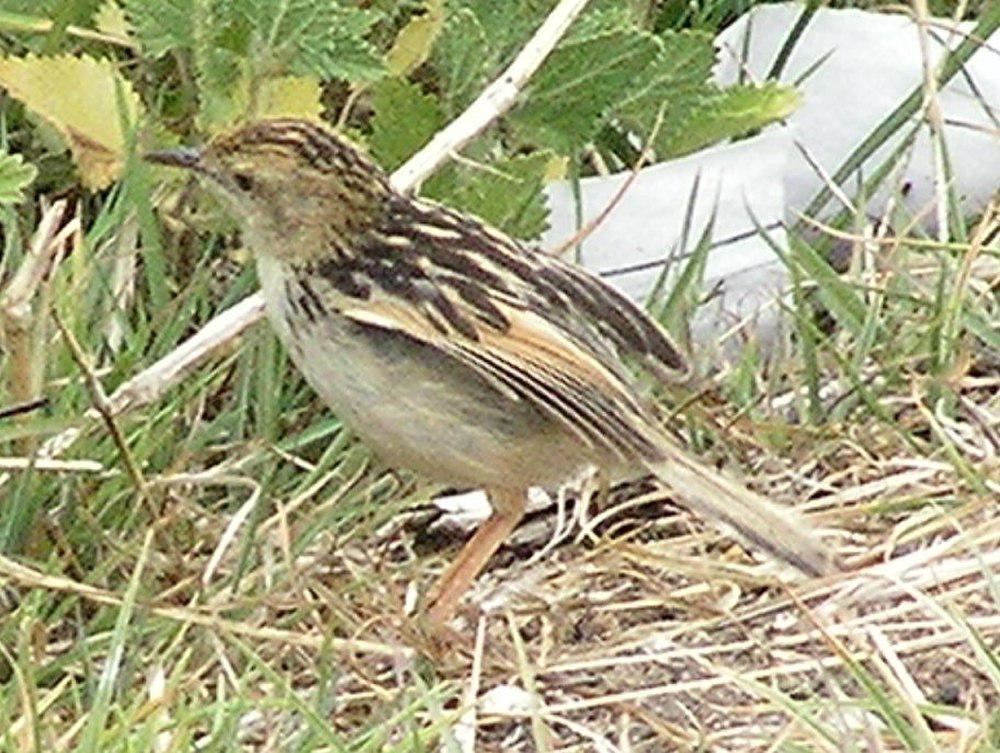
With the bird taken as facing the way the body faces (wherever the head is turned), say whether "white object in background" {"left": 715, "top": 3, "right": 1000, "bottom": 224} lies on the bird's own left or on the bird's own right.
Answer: on the bird's own right

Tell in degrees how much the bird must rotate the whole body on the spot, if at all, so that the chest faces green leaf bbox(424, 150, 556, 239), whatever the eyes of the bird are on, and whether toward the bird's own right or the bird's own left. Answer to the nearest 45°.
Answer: approximately 90° to the bird's own right

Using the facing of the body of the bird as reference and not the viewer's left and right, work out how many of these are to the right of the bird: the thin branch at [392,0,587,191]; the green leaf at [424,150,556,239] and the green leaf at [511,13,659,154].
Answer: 3

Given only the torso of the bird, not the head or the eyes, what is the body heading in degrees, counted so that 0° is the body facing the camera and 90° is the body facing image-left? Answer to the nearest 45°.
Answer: approximately 90°

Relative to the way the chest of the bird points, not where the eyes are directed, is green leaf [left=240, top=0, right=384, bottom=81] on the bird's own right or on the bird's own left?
on the bird's own right

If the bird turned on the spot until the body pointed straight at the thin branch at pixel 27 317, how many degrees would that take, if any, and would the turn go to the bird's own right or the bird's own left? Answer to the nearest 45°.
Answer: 0° — it already faces it

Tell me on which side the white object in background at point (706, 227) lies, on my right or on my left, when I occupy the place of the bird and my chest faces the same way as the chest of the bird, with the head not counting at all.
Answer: on my right

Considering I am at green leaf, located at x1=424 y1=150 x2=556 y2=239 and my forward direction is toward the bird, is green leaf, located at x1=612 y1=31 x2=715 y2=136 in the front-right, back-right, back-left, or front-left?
back-left
